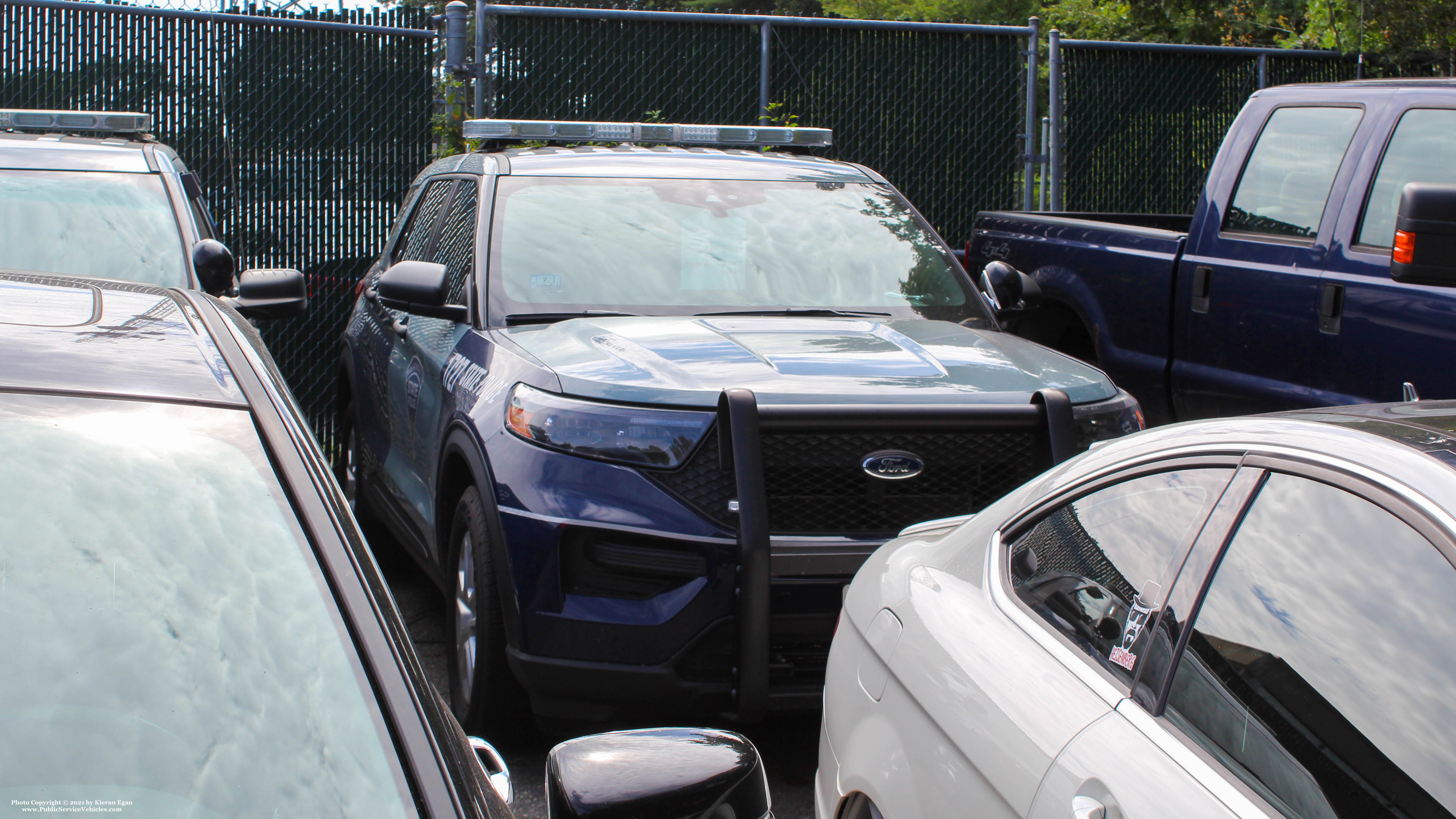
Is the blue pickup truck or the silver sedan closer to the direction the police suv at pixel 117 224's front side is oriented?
the silver sedan

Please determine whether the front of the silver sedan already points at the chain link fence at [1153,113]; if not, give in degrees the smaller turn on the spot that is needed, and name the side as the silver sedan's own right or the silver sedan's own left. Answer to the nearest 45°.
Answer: approximately 135° to the silver sedan's own left

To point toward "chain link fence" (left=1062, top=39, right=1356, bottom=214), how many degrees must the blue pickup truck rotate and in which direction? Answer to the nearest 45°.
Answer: approximately 135° to its left

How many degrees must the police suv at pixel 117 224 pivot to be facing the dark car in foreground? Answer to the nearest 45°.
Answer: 0° — it already faces it

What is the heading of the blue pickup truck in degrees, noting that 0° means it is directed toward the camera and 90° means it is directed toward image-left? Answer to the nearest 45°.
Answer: approximately 315°

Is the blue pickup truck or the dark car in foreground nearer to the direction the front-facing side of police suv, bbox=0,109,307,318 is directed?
the dark car in foreground

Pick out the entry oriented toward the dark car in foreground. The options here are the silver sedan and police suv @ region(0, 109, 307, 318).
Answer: the police suv

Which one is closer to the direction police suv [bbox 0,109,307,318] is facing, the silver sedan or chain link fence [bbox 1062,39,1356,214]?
the silver sedan

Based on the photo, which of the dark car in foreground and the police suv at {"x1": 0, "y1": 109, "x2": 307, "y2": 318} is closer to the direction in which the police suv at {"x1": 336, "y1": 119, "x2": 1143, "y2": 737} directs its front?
the dark car in foreground

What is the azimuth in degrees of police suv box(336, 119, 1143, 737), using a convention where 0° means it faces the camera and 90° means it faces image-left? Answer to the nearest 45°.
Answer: approximately 315°

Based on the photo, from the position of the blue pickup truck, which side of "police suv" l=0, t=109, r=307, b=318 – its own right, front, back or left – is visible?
left
